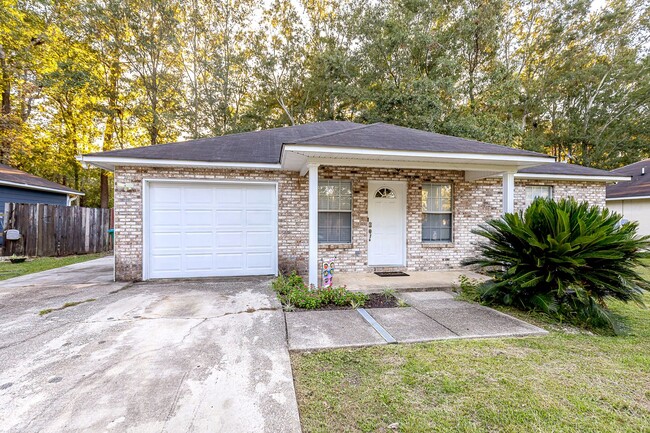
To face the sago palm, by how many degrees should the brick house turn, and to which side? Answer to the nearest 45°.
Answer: approximately 45° to its left

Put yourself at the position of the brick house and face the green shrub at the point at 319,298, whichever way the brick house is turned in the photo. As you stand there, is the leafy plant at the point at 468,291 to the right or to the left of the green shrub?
left

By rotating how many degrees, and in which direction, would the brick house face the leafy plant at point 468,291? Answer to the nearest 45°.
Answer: approximately 90° to its left

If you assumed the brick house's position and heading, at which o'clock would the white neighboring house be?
The white neighboring house is roughly at 8 o'clock from the brick house.

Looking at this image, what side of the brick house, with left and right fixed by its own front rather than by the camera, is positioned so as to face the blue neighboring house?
right

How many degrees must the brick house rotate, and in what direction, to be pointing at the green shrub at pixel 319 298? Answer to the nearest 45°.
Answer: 0° — it already faces it

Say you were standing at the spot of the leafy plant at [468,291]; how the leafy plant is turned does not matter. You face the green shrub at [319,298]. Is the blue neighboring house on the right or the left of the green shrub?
right

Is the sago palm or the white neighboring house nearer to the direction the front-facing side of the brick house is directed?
the sago palm

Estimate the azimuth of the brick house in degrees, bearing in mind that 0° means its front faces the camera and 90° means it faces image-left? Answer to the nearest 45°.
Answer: approximately 0°
